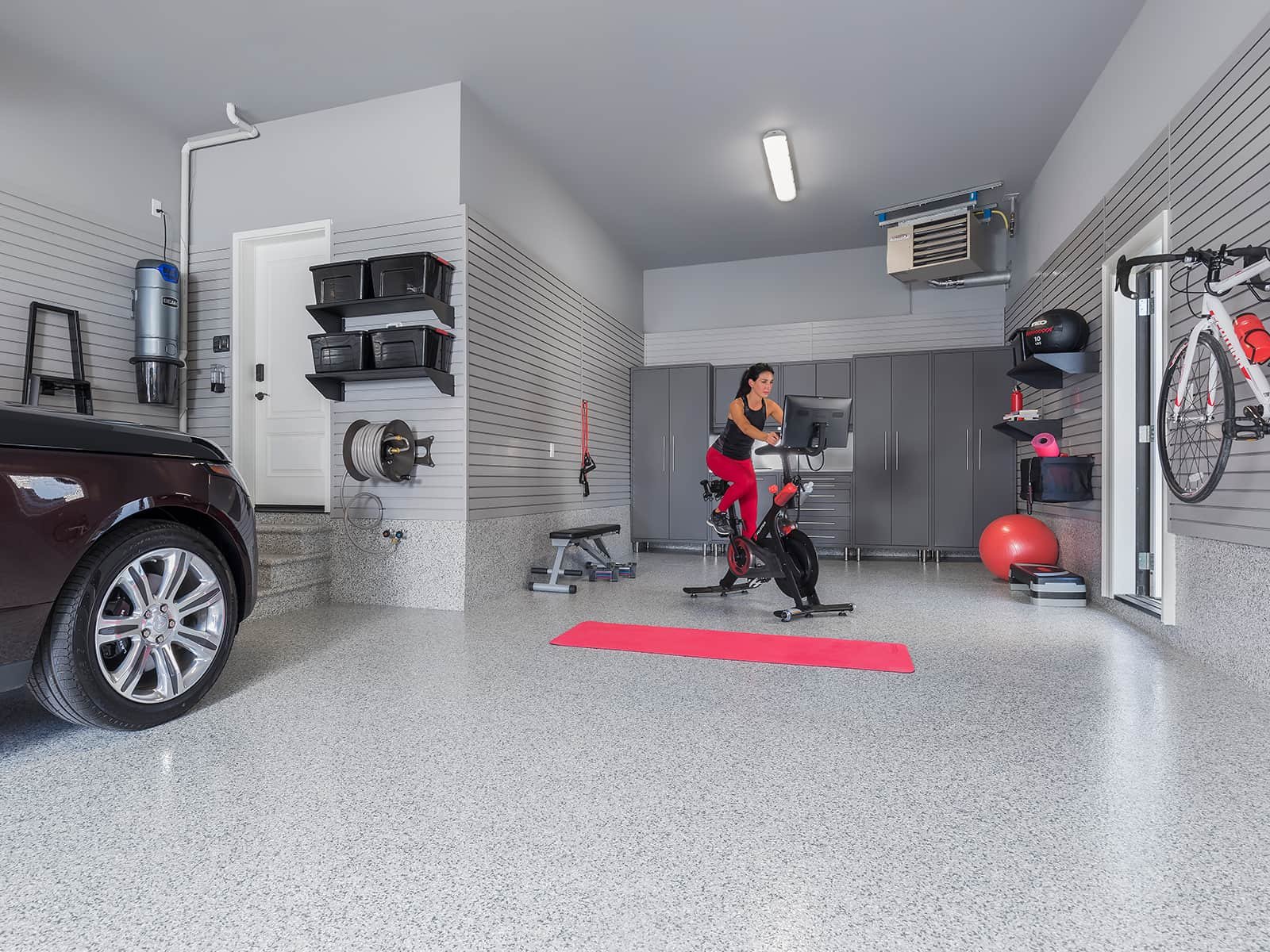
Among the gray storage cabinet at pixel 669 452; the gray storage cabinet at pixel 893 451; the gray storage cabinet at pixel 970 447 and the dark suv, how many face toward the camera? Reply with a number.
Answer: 3

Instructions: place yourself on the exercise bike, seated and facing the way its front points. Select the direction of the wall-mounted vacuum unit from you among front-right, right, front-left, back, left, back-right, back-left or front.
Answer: back-right

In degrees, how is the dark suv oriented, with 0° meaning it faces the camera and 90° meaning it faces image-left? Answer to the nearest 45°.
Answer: approximately 225°

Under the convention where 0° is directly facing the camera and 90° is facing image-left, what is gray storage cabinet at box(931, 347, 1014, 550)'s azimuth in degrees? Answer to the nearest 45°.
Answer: approximately 0°

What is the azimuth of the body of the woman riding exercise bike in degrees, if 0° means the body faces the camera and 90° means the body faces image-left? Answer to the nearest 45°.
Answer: approximately 315°

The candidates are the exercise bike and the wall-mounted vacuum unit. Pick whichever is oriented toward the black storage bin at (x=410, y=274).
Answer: the wall-mounted vacuum unit

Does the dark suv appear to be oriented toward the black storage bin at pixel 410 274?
yes

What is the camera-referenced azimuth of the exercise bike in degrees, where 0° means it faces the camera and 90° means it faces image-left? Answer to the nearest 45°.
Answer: approximately 315°

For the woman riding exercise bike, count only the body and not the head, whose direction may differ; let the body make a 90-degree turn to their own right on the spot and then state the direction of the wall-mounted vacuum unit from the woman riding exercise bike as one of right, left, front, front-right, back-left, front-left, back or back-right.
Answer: front-right

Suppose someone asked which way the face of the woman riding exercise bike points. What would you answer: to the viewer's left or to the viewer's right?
to the viewer's right

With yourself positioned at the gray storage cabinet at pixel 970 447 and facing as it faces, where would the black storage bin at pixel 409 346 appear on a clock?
The black storage bin is roughly at 1 o'clock from the gray storage cabinet.

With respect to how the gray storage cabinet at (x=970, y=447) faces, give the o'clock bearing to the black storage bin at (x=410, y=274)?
The black storage bin is roughly at 1 o'clock from the gray storage cabinet.
